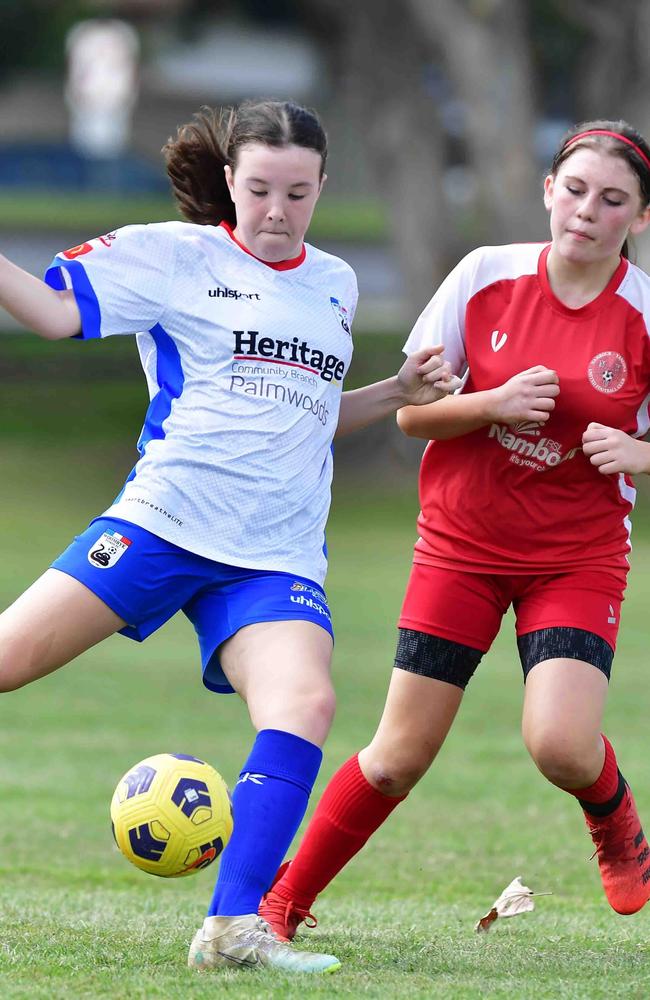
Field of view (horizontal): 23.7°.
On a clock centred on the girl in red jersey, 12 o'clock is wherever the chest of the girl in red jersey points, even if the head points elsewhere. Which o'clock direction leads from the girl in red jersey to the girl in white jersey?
The girl in white jersey is roughly at 2 o'clock from the girl in red jersey.

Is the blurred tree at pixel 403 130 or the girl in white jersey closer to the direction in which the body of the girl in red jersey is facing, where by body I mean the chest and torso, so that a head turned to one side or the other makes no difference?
the girl in white jersey

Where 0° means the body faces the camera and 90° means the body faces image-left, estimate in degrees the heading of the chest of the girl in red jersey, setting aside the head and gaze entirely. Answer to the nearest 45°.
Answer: approximately 0°

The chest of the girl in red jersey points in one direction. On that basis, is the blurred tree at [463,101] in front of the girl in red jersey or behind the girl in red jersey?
behind

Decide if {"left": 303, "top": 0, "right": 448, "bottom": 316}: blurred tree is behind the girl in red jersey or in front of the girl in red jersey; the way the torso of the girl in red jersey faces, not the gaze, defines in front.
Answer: behind

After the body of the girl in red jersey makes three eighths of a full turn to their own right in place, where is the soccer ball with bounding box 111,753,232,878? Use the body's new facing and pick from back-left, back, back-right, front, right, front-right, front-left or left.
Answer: left
